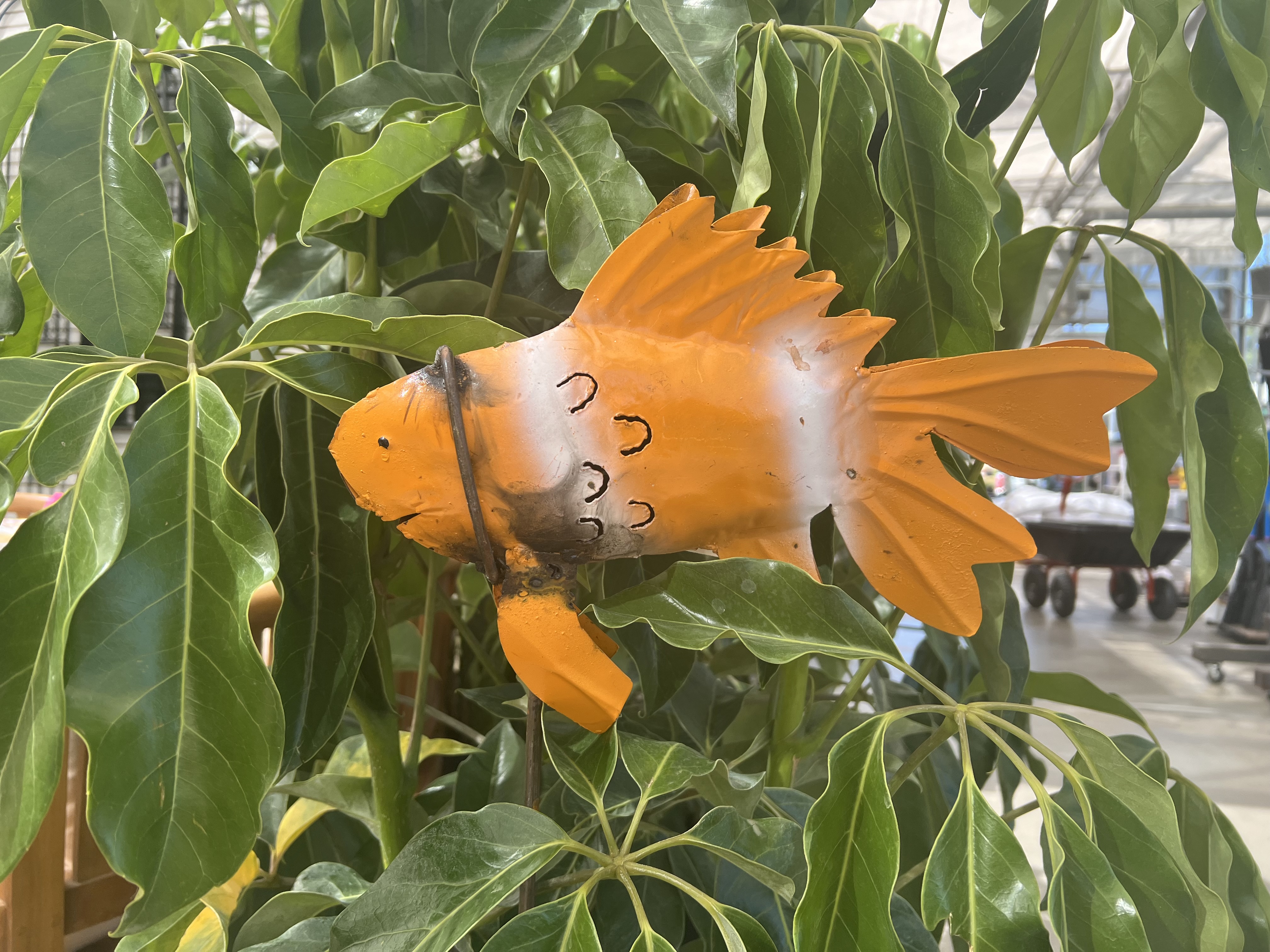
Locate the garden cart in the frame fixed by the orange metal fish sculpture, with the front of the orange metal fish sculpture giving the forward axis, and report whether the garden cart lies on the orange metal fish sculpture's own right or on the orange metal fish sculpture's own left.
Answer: on the orange metal fish sculpture's own right

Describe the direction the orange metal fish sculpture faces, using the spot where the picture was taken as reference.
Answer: facing to the left of the viewer
